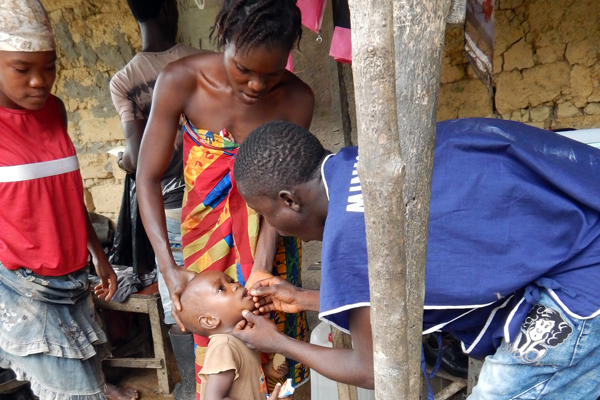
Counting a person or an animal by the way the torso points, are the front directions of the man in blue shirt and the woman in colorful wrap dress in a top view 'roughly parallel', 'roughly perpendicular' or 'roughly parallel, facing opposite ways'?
roughly perpendicular

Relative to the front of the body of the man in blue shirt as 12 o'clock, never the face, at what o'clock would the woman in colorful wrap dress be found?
The woman in colorful wrap dress is roughly at 1 o'clock from the man in blue shirt.

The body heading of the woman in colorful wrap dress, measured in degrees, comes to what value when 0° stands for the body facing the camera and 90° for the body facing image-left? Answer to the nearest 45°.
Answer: approximately 0°

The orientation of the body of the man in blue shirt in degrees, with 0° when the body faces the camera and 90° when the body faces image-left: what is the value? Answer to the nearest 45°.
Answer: approximately 90°

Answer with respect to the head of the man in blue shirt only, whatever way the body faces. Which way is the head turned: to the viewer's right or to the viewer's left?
to the viewer's left

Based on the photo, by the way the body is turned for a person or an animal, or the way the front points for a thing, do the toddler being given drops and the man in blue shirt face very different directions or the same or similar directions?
very different directions

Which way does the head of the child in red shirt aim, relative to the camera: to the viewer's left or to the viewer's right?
to the viewer's right

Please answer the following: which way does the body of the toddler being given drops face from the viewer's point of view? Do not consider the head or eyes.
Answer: to the viewer's right

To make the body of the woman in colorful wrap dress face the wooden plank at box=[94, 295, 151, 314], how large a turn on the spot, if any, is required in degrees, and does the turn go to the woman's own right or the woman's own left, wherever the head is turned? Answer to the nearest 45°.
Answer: approximately 135° to the woman's own right

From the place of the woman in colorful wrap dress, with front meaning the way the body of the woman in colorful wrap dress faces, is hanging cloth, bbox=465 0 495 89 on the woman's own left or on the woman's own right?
on the woman's own left
